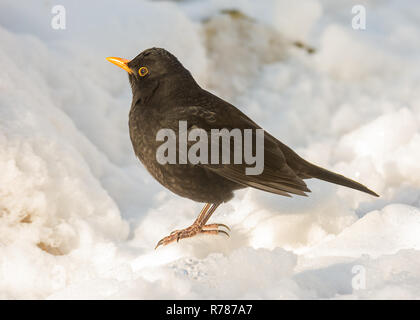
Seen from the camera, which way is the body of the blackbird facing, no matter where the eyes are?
to the viewer's left
